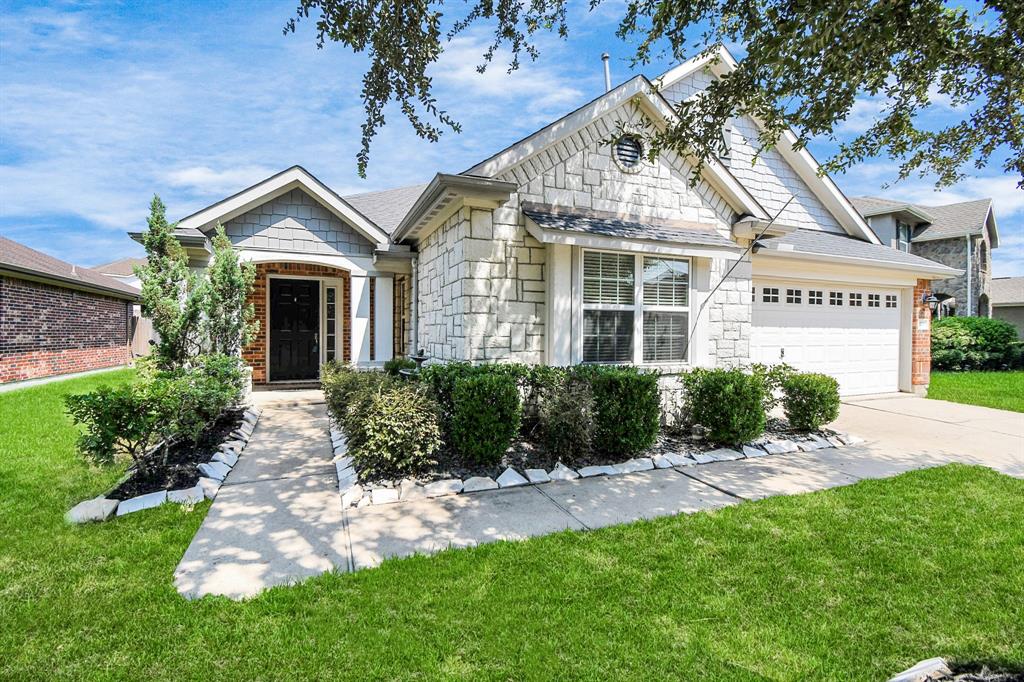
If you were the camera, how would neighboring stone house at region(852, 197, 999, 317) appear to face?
facing the viewer and to the right of the viewer

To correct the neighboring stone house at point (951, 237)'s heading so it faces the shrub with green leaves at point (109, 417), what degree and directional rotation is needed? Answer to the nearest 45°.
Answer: approximately 45° to its right

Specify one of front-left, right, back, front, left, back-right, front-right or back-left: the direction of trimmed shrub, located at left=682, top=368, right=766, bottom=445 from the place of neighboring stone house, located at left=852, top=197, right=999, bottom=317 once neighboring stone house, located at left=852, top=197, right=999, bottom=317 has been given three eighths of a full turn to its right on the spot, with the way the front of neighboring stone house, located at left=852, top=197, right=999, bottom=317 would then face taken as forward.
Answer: left

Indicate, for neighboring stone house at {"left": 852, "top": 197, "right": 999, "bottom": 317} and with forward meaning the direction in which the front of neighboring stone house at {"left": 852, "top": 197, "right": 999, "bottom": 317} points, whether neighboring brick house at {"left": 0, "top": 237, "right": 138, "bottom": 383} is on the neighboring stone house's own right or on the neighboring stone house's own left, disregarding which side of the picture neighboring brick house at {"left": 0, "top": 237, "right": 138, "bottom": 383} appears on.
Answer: on the neighboring stone house's own right

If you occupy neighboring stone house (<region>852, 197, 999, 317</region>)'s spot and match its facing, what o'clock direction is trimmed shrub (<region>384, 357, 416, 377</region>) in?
The trimmed shrub is roughly at 2 o'clock from the neighboring stone house.

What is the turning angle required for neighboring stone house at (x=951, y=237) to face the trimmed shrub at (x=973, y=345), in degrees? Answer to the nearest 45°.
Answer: approximately 45° to its right

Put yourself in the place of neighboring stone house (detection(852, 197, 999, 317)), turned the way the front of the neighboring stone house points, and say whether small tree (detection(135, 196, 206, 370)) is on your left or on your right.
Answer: on your right

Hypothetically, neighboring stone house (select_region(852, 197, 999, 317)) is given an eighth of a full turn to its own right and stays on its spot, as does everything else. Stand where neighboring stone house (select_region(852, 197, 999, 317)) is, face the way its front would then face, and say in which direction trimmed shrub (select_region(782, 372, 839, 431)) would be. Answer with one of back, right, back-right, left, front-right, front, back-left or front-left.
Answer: front

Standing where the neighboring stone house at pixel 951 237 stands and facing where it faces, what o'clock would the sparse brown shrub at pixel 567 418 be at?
The sparse brown shrub is roughly at 2 o'clock from the neighboring stone house.

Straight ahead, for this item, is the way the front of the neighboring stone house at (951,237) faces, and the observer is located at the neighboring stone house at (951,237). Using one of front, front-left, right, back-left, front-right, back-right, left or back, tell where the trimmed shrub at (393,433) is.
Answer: front-right

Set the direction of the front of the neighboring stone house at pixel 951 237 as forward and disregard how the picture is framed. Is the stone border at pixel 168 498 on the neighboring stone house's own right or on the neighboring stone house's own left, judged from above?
on the neighboring stone house's own right

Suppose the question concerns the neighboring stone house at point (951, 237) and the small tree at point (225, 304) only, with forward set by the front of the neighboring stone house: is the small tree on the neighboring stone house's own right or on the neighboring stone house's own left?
on the neighboring stone house's own right
